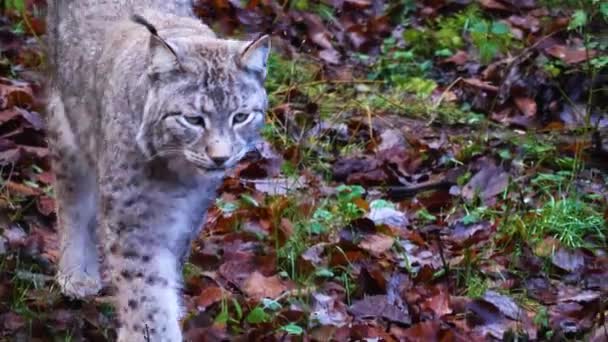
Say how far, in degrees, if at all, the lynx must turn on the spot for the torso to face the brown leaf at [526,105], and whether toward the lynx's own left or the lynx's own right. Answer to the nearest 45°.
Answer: approximately 90° to the lynx's own left

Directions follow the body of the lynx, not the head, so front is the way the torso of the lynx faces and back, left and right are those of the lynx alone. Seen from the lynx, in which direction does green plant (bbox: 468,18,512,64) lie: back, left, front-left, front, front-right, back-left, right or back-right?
left

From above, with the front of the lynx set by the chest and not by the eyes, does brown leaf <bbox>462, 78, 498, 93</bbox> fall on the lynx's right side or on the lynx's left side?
on the lynx's left side

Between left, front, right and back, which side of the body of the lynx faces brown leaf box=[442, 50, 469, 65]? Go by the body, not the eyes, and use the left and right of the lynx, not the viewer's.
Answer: left

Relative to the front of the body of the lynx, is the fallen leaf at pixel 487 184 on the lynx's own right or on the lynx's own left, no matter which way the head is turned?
on the lynx's own left

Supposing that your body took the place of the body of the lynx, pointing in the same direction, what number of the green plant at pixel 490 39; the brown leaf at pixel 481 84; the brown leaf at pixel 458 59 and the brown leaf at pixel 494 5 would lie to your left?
4

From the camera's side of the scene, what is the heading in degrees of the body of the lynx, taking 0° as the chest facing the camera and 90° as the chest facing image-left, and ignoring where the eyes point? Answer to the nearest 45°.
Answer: approximately 315°

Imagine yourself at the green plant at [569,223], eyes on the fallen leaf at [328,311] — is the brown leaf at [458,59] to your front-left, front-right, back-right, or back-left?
back-right

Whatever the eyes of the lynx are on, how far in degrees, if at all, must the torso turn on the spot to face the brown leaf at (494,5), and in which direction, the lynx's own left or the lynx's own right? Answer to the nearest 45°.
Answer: approximately 90° to the lynx's own left

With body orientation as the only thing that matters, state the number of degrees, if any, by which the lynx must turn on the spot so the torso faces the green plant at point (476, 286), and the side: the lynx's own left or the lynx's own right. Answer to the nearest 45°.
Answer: approximately 45° to the lynx's own left

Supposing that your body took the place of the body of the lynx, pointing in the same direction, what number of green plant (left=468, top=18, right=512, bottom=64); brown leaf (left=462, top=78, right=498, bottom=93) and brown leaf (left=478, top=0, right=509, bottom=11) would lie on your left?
3
